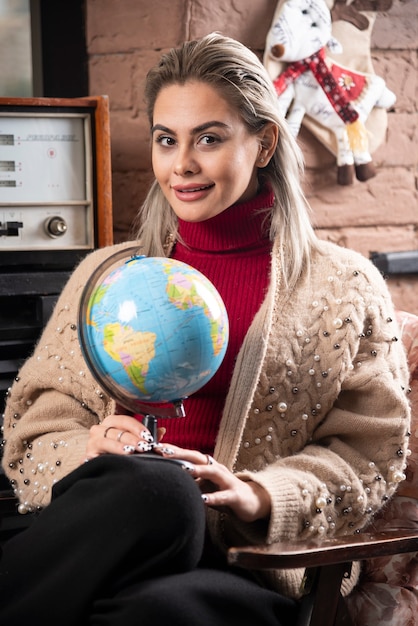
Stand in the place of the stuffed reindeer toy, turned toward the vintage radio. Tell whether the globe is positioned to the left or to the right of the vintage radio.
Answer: left

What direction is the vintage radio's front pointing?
toward the camera

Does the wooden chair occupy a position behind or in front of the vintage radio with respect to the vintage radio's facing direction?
in front

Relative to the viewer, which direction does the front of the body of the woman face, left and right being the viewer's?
facing the viewer and to the left of the viewer
